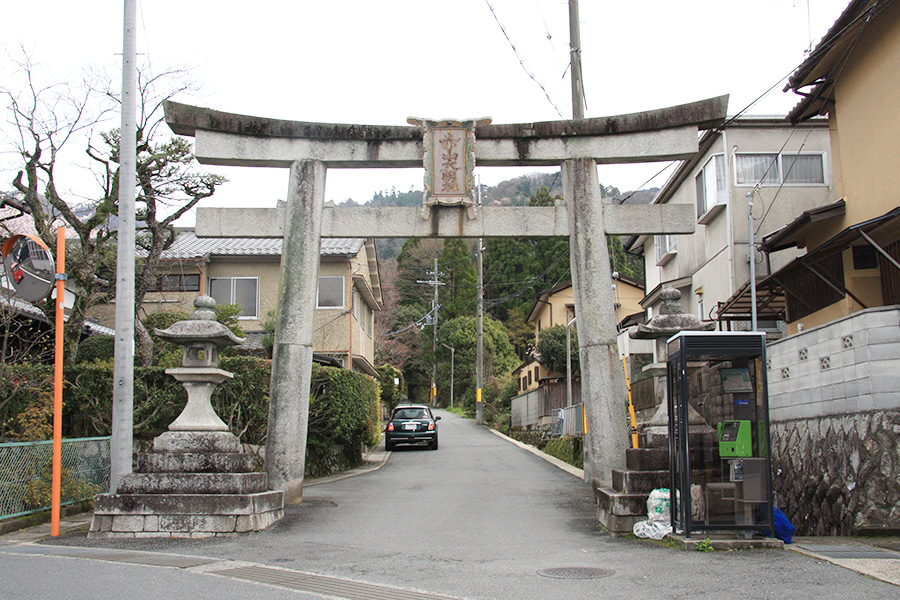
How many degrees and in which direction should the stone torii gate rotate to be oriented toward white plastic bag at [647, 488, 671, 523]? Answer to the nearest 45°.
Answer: approximately 45° to its left

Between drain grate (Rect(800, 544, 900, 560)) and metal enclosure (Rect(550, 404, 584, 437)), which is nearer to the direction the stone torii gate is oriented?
the drain grate

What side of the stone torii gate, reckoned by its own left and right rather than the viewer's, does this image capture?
front

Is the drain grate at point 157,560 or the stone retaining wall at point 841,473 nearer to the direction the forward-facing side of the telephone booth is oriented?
the drain grate

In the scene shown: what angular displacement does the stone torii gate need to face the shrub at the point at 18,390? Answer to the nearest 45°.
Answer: approximately 90° to its right

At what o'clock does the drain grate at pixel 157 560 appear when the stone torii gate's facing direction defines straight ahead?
The drain grate is roughly at 1 o'clock from the stone torii gate.

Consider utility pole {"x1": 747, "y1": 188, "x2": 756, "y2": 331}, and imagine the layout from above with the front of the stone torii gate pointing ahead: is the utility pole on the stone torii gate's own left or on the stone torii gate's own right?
on the stone torii gate's own left
